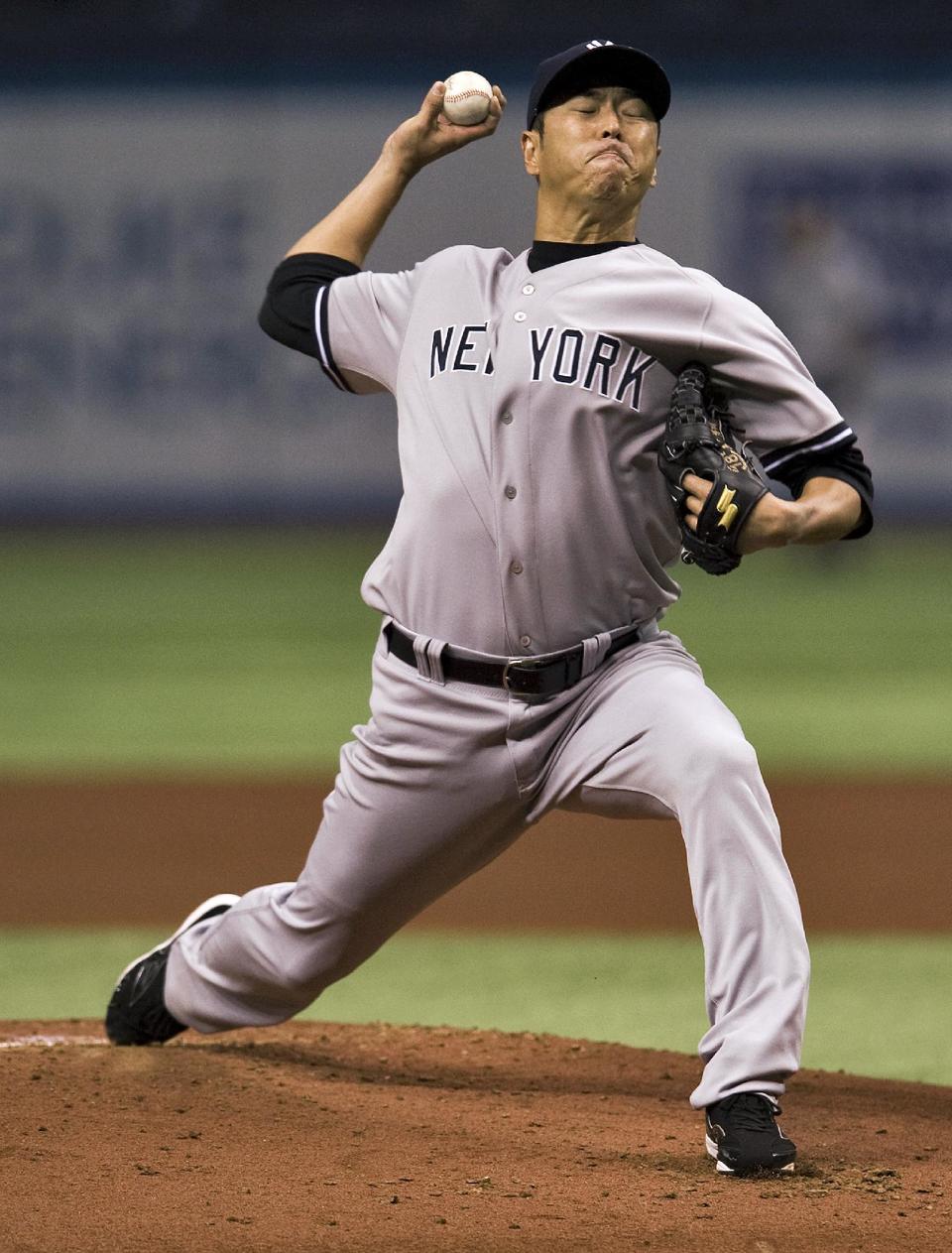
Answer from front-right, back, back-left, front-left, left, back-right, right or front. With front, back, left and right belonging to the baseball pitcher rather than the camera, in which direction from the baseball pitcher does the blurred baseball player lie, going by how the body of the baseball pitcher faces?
back

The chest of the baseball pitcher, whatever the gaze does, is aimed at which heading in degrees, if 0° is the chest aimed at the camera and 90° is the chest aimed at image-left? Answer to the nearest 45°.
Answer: approximately 0°
